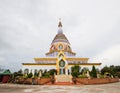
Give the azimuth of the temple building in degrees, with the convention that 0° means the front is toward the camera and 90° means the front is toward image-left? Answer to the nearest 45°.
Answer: approximately 0°

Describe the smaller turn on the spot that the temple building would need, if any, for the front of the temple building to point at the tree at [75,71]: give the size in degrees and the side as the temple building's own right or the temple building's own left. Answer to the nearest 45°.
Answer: approximately 45° to the temple building's own left
